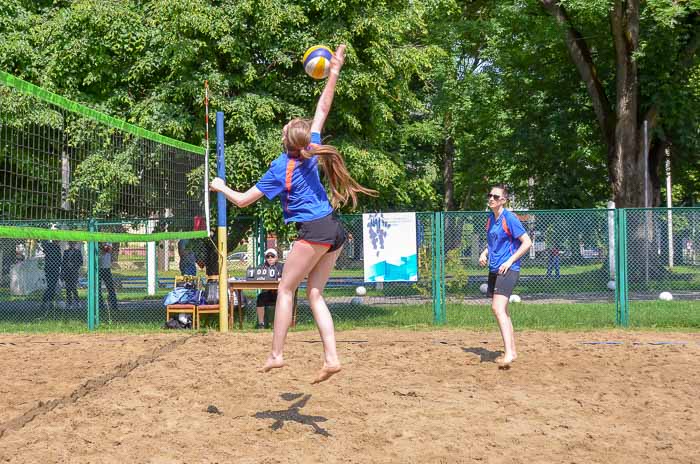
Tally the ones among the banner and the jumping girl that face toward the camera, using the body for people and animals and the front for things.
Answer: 1

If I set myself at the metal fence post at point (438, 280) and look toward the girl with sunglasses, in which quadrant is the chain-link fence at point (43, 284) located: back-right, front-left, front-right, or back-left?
back-right

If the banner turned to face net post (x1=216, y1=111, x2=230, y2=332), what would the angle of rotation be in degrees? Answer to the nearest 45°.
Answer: approximately 45° to its right

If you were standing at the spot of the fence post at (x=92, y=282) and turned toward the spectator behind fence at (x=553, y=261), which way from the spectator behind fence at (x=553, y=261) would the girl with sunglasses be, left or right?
right

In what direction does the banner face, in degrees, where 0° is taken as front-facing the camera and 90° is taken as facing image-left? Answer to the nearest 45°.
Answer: approximately 0°

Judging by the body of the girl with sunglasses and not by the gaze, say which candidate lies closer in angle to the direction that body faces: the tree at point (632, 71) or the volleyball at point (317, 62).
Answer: the volleyball

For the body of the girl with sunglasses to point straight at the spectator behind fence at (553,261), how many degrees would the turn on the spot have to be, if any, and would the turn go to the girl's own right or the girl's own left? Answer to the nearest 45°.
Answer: approximately 135° to the girl's own right

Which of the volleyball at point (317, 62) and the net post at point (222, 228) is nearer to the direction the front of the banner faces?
the volleyball

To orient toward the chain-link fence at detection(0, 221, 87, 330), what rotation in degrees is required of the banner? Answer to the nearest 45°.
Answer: approximately 90° to its right

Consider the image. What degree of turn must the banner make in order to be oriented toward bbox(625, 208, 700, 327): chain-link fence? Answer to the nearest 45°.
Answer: approximately 90° to its left

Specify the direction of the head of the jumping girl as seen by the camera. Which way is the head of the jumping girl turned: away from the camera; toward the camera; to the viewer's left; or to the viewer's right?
away from the camera

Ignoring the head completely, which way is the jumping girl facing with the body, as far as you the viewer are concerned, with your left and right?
facing away from the viewer and to the left of the viewer

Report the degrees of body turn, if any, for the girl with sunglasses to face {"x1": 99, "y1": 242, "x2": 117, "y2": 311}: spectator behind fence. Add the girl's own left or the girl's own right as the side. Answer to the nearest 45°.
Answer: approximately 90° to the girl's own right
